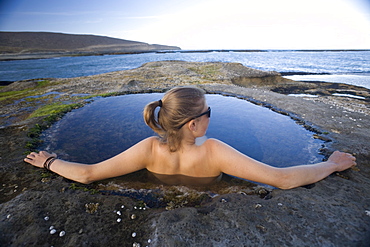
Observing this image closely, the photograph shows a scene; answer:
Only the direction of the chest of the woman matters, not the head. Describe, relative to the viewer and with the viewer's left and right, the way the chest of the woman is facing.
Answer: facing away from the viewer

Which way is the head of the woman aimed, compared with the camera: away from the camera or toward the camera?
away from the camera
